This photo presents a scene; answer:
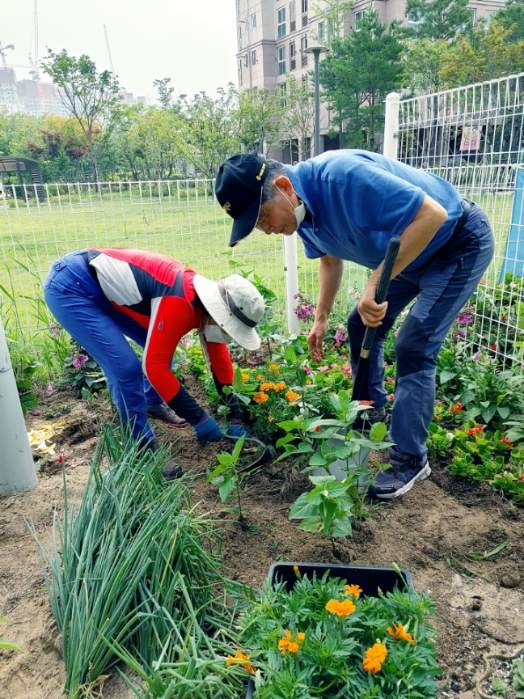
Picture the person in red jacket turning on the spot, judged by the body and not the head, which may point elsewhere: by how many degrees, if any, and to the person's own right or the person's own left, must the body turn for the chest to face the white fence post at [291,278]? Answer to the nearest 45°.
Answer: approximately 45° to the person's own left

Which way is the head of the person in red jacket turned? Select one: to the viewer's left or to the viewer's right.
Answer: to the viewer's right

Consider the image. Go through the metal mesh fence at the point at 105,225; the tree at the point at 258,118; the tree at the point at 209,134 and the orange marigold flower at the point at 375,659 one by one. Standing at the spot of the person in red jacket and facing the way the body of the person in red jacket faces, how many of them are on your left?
3

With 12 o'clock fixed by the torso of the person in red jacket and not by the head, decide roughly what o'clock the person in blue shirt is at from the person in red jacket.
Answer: The person in blue shirt is roughly at 1 o'clock from the person in red jacket.

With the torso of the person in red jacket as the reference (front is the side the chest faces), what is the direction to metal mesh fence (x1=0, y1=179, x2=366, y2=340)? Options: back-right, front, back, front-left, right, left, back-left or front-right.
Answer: left

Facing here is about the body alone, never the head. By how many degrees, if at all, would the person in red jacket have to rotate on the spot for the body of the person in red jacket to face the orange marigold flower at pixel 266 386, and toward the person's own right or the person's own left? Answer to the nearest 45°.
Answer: approximately 45° to the person's own right

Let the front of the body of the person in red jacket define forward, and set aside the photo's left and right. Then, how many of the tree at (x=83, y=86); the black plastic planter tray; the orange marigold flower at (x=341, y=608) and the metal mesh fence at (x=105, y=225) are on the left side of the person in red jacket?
2

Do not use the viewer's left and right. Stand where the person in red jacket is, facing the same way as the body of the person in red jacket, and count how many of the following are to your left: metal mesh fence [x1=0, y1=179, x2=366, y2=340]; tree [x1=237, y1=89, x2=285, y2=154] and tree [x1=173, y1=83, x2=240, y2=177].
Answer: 3

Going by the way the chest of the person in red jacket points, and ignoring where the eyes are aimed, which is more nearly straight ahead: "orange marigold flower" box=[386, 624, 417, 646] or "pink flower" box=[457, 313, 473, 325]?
the pink flower

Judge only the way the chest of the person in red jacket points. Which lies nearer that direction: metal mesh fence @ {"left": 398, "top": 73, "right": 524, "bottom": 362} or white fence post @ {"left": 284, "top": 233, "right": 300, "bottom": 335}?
the metal mesh fence

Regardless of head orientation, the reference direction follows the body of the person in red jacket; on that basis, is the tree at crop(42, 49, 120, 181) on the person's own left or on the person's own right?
on the person's own left

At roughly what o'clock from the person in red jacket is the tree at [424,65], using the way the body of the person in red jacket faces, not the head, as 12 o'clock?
The tree is roughly at 10 o'clock from the person in red jacket.

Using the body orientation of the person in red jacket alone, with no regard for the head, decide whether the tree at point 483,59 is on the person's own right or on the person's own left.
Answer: on the person's own left

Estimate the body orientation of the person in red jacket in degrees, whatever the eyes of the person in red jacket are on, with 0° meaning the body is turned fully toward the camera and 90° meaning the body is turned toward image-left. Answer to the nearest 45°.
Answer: approximately 270°

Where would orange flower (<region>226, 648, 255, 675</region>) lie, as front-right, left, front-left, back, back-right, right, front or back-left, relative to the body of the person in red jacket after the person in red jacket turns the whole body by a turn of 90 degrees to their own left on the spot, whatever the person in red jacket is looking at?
back

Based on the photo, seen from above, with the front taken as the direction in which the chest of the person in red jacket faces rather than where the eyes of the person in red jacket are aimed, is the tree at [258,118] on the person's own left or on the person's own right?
on the person's own left
